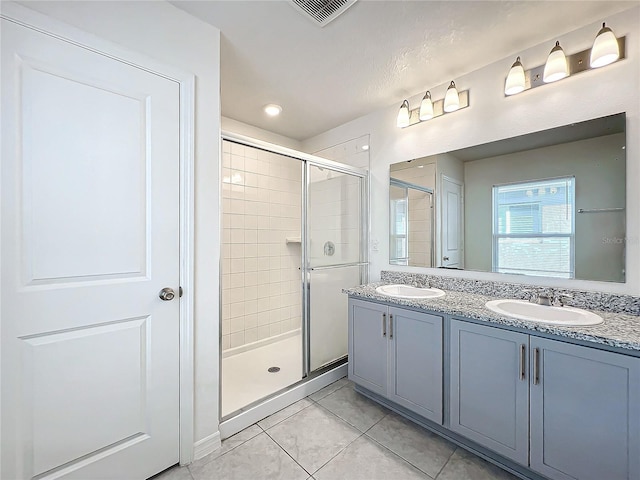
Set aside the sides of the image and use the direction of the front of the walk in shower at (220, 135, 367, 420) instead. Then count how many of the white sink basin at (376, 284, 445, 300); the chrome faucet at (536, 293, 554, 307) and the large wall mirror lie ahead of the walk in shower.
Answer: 3

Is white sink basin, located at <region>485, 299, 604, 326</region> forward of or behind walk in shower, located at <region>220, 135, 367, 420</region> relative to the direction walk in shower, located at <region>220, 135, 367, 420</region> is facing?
forward

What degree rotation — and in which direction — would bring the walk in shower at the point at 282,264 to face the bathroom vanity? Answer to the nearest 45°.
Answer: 0° — it already faces it

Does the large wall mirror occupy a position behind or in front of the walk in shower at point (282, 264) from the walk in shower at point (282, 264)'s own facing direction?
in front

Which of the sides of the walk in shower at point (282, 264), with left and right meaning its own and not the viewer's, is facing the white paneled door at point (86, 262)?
right

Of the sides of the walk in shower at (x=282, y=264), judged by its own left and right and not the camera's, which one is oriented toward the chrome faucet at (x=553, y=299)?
front

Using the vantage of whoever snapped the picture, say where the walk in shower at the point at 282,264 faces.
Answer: facing the viewer and to the right of the viewer
